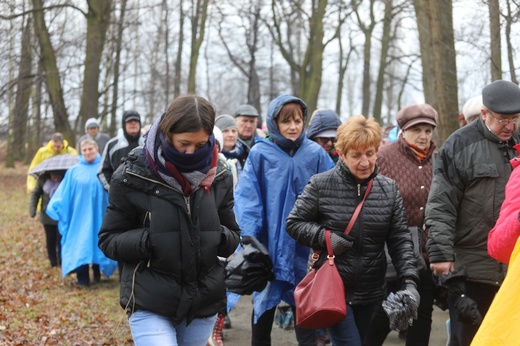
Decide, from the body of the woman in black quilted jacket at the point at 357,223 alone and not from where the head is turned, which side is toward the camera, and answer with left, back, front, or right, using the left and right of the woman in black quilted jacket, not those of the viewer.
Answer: front

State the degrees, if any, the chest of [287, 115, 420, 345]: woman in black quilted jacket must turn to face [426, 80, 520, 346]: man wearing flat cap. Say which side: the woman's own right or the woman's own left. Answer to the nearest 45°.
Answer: approximately 90° to the woman's own left

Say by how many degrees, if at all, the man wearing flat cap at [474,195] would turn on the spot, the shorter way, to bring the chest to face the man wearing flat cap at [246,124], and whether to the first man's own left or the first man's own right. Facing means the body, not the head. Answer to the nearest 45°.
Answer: approximately 180°

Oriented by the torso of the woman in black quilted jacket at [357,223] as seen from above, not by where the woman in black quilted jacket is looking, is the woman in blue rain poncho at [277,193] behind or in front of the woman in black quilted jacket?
behind

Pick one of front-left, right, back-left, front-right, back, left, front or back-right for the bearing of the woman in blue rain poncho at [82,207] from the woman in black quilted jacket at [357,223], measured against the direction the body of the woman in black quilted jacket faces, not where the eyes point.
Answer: back-right

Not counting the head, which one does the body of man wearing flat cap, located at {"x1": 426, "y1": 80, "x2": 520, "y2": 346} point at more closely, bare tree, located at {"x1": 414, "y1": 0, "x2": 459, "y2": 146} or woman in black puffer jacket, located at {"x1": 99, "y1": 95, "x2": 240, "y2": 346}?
the woman in black puffer jacket

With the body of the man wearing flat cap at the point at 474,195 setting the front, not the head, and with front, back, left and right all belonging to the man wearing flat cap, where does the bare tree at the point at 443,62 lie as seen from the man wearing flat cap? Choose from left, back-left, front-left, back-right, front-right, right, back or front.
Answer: back-left

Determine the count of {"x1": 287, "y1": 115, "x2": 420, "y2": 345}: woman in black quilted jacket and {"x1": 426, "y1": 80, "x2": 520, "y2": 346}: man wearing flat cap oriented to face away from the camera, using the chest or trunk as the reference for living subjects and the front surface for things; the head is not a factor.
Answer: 0

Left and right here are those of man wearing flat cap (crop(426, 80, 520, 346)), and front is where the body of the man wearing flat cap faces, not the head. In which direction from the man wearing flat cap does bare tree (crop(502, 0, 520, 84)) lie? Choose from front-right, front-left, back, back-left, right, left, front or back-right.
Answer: back-left

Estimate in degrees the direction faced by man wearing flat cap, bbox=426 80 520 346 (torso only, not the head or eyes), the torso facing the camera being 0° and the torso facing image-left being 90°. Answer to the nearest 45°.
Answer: approximately 315°
